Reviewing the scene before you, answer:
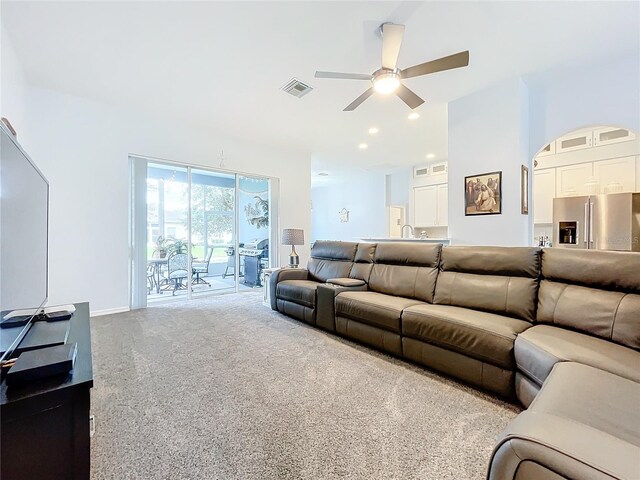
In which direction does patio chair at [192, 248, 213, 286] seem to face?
to the viewer's left

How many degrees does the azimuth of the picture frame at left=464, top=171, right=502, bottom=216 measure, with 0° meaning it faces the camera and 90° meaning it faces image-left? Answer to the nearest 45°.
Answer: approximately 45°

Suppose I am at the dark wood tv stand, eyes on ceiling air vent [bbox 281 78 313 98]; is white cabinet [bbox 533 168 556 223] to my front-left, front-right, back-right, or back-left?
front-right

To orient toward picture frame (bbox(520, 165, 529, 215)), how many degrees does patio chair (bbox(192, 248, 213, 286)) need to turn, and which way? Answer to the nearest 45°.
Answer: approximately 135° to its left

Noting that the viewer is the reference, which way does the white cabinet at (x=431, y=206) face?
facing the viewer and to the left of the viewer

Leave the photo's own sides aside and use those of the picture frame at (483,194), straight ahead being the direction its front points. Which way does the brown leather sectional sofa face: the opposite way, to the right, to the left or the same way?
the same way

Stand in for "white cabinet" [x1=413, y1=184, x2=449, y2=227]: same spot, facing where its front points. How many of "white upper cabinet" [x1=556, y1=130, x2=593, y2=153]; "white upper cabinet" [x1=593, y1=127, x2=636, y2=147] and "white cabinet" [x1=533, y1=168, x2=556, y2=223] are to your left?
3

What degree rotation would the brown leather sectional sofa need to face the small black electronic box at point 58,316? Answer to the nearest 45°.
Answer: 0° — it already faces it

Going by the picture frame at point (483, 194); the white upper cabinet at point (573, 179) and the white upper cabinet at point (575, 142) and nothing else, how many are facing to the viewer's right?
0

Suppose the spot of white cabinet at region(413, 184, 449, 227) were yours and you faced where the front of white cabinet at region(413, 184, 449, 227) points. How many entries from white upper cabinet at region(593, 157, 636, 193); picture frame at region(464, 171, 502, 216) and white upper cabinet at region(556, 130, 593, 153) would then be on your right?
0

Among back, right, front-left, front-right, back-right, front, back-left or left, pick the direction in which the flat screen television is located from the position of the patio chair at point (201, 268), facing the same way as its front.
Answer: left

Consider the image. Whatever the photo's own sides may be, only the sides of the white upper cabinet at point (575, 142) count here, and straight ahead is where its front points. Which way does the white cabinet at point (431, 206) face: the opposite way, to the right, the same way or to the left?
the same way

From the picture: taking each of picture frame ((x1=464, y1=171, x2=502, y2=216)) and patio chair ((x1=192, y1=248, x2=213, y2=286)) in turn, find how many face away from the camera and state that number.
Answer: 0

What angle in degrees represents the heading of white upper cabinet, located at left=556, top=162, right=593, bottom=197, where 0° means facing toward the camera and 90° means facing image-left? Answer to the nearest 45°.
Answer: approximately 45°
